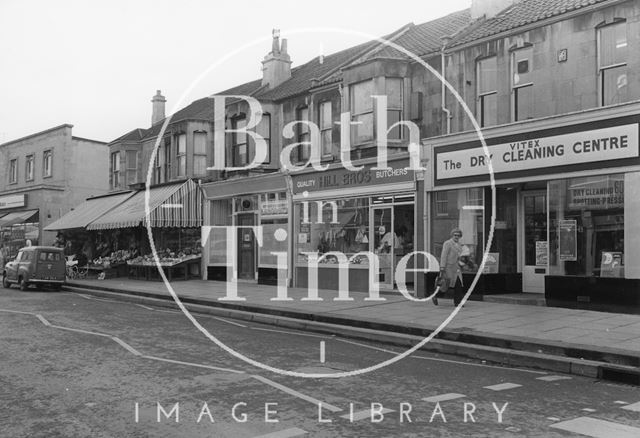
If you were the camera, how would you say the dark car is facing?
facing away from the viewer and to the left of the viewer

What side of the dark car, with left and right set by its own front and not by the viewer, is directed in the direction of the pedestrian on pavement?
back
